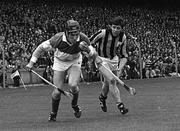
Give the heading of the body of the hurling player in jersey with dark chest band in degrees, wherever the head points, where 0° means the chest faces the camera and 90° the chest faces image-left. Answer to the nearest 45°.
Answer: approximately 0°

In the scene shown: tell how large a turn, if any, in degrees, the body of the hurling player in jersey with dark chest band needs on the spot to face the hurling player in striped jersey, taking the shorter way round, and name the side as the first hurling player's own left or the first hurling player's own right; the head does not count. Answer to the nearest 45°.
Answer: approximately 135° to the first hurling player's own left
